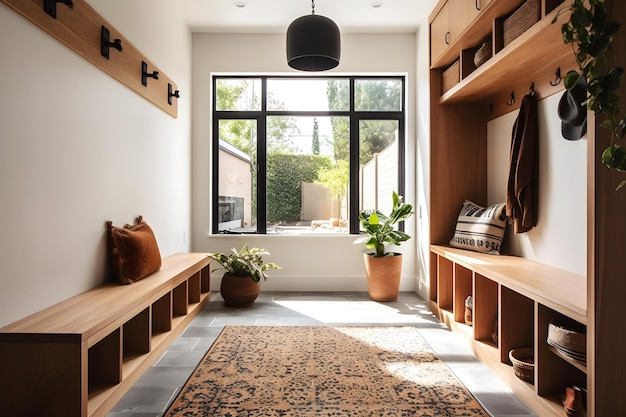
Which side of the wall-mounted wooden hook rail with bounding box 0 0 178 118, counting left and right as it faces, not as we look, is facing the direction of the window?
left

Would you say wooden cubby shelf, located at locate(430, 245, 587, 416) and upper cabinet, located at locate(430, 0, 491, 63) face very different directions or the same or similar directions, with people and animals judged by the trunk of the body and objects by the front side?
same or similar directions

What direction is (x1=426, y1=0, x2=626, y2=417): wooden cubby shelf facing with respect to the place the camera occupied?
facing the viewer and to the left of the viewer

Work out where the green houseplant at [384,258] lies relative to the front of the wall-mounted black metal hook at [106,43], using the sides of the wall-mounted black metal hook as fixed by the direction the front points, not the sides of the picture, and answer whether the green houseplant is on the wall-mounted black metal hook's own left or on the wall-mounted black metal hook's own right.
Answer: on the wall-mounted black metal hook's own left

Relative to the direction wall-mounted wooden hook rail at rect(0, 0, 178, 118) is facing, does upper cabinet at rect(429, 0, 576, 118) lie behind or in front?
in front

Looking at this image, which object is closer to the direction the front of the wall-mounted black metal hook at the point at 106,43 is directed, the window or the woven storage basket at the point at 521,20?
the woven storage basket

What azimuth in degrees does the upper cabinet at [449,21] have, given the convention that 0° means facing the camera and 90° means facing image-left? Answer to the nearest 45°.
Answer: approximately 45°

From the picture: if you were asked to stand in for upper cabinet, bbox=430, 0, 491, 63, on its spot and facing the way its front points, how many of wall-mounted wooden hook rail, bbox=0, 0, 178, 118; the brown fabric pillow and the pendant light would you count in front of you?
3

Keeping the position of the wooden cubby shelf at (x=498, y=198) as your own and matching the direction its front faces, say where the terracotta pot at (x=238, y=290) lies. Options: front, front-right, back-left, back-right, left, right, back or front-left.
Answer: front-right

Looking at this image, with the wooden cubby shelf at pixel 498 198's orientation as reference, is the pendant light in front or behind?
in front

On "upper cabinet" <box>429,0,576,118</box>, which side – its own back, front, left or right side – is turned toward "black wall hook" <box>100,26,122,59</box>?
front

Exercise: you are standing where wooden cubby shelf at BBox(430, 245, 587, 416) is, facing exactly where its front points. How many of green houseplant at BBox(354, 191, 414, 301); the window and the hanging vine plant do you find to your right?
2

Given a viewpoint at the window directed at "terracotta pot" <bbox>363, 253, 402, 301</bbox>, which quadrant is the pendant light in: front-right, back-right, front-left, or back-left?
front-right

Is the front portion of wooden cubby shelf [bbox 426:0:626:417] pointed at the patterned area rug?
yes
